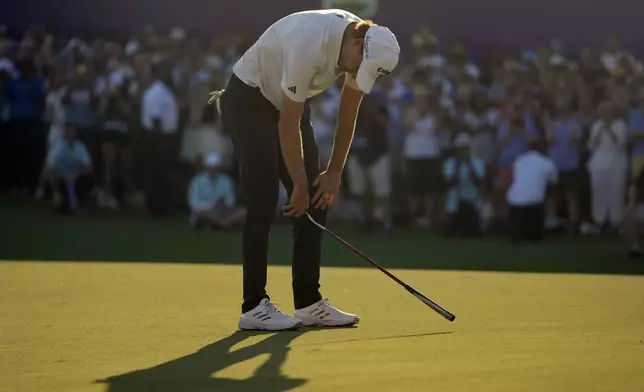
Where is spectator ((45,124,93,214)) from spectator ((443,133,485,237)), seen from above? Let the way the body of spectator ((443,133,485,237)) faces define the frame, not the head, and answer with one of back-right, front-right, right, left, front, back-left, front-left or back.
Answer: right

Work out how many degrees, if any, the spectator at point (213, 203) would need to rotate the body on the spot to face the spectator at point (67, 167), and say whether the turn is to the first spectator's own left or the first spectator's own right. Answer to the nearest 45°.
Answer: approximately 135° to the first spectator's own right

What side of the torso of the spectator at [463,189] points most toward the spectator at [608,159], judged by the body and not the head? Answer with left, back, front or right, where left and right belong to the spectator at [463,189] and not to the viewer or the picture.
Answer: left

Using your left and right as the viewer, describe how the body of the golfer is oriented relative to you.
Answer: facing to the right of the viewer
